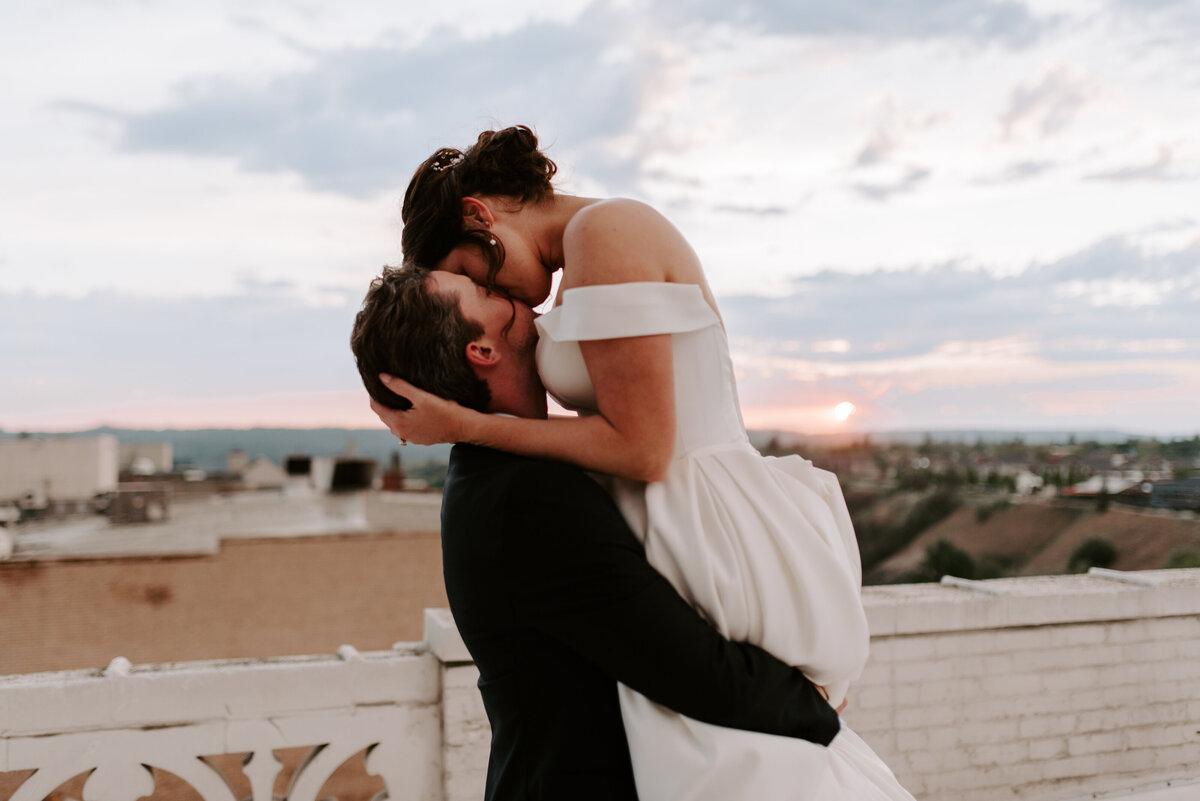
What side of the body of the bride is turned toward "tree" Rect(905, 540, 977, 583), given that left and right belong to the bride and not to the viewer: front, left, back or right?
right

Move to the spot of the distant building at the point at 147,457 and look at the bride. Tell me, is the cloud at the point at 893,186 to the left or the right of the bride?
left

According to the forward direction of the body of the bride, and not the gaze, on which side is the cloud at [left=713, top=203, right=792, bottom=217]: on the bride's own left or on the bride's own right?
on the bride's own right

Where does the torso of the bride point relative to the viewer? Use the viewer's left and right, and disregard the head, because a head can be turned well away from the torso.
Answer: facing to the left of the viewer

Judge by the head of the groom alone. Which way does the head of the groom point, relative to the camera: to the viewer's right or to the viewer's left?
to the viewer's right

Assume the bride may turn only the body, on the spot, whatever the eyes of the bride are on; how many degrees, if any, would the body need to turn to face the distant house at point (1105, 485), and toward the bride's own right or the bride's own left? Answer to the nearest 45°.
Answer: approximately 135° to the bride's own right

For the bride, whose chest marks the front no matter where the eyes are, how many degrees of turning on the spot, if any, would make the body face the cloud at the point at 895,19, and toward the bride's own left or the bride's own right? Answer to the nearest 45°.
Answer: approximately 90° to the bride's own right

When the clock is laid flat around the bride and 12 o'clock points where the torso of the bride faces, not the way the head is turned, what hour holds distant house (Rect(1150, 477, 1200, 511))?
The distant house is roughly at 4 o'clock from the bride.

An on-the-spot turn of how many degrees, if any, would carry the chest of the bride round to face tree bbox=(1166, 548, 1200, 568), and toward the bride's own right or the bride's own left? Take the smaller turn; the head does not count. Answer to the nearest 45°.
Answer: approximately 135° to the bride's own right

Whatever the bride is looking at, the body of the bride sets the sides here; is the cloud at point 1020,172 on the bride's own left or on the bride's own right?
on the bride's own right
